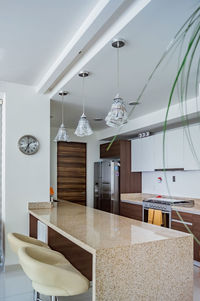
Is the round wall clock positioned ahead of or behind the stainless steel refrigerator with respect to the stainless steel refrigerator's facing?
ahead

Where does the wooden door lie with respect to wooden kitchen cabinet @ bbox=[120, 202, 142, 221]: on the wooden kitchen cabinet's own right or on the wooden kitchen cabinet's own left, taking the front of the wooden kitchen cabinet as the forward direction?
on the wooden kitchen cabinet's own right

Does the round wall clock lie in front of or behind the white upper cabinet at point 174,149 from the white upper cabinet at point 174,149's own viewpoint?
in front

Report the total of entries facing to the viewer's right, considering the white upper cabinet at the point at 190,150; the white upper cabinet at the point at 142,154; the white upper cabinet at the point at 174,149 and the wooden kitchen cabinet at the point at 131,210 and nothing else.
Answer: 0

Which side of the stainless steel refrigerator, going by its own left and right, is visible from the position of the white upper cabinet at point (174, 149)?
left

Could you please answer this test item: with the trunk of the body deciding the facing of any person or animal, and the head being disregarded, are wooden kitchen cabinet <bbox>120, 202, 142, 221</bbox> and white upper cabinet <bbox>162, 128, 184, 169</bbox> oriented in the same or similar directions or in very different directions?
same or similar directions

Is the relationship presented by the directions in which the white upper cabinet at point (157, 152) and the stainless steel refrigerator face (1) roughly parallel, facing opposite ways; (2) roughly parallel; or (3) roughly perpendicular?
roughly parallel

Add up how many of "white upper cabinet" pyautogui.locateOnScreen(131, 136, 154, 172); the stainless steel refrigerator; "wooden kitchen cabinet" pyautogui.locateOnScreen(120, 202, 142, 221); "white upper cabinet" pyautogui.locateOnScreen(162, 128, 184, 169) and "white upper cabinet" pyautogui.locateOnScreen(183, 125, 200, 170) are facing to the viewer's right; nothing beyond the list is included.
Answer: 0

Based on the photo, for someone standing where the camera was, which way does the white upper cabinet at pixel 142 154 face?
facing the viewer and to the left of the viewer

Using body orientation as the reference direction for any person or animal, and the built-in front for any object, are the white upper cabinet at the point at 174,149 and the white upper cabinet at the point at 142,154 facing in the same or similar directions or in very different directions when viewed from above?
same or similar directions
